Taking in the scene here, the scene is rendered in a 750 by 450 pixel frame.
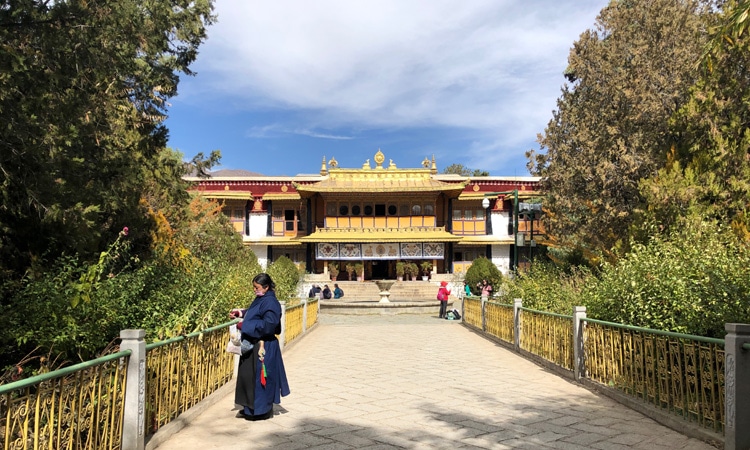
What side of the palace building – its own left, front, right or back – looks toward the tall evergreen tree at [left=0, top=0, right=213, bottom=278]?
front

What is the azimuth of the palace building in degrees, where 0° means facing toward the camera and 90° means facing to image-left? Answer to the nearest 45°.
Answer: approximately 0°

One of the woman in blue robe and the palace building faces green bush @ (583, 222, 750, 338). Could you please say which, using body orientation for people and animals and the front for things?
the palace building

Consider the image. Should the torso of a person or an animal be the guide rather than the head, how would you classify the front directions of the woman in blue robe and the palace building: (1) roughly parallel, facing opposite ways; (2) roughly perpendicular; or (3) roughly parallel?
roughly perpendicular

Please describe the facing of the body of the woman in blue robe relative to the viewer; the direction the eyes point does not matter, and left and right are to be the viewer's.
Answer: facing to the left of the viewer

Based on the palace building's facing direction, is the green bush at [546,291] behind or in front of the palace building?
in front

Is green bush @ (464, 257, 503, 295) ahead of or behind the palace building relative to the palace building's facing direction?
ahead

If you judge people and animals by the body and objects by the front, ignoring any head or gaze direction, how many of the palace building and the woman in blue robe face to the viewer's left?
1

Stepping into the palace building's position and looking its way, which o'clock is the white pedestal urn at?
The white pedestal urn is roughly at 12 o'clock from the palace building.

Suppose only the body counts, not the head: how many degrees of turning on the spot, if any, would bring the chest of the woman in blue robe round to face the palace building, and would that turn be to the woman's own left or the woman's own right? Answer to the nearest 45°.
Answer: approximately 90° to the woman's own right

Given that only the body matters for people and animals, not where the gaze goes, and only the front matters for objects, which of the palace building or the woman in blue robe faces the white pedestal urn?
the palace building
